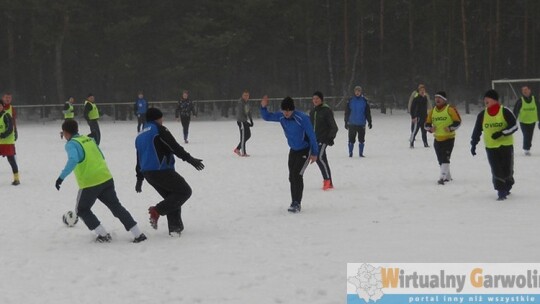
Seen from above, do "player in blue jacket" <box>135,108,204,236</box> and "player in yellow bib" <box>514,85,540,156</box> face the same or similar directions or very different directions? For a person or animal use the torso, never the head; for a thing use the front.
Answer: very different directions

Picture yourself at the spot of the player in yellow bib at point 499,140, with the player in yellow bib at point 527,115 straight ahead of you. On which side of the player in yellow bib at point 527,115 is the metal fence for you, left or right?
left

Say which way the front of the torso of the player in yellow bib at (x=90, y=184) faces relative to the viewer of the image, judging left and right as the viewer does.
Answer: facing away from the viewer and to the left of the viewer

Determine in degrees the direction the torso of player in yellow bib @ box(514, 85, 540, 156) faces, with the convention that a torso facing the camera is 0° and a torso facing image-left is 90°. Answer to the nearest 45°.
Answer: approximately 0°

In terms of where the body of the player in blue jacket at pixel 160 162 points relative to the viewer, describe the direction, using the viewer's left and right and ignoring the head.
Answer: facing away from the viewer and to the right of the viewer

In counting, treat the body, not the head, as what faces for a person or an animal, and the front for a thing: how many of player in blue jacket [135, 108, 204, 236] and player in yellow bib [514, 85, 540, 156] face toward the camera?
1

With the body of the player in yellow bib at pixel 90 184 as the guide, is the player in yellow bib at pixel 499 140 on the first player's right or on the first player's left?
on the first player's right

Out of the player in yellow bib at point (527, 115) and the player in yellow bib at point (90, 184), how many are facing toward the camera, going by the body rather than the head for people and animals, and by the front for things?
1

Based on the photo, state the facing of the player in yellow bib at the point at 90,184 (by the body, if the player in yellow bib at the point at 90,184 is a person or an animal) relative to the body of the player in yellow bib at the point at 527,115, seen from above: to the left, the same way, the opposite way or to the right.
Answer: to the right
